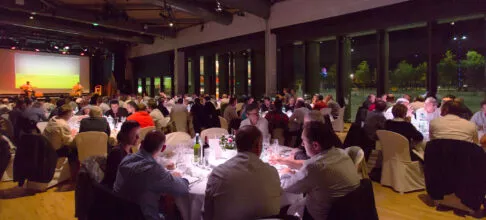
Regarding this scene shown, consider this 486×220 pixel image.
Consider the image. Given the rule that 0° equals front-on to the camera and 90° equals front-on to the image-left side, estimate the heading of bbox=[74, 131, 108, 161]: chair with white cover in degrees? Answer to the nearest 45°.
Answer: approximately 180°

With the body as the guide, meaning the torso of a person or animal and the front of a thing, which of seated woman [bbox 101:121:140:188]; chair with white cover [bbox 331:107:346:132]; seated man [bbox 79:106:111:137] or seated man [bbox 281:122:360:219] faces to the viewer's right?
the seated woman

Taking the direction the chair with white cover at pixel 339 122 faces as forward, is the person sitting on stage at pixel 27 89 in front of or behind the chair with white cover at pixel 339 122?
in front

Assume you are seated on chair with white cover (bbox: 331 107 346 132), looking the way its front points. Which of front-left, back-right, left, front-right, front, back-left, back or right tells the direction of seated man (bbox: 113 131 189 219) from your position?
left

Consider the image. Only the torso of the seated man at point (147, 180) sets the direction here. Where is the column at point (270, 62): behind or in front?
in front

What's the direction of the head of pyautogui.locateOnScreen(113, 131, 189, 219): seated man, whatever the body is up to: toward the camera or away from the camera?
away from the camera

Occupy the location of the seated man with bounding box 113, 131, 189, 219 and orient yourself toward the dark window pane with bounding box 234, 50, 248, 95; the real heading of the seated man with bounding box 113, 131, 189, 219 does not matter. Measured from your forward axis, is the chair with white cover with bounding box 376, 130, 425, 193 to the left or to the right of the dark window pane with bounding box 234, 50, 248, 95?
right

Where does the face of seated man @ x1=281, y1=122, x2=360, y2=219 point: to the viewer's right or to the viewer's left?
to the viewer's left
